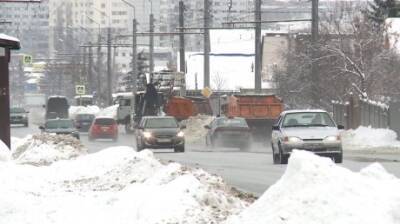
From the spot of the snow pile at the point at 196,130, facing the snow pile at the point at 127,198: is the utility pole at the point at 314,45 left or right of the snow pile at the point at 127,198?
left

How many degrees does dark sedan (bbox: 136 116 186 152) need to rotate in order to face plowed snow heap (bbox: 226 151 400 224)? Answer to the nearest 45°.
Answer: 0° — it already faces it

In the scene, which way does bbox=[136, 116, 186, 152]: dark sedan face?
toward the camera

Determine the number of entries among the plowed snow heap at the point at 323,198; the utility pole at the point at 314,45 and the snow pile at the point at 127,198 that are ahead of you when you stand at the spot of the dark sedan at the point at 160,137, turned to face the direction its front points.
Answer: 2

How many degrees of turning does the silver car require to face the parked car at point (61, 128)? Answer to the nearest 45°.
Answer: approximately 135° to its right

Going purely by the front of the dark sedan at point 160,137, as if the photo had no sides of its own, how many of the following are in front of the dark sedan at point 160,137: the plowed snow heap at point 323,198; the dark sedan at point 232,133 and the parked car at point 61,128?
1

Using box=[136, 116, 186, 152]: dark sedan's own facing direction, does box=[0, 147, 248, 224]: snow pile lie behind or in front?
in front

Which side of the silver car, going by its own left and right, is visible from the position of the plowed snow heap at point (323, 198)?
front

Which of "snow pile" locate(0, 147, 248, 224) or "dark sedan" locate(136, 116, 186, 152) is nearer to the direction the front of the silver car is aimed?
the snow pile

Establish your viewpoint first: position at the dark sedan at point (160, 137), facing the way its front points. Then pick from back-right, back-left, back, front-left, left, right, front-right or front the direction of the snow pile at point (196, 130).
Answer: back

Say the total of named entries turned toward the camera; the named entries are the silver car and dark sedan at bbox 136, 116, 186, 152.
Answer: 2

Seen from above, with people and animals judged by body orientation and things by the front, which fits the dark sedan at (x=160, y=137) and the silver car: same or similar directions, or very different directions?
same or similar directions

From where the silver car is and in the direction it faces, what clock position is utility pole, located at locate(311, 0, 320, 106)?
The utility pole is roughly at 6 o'clock from the silver car.

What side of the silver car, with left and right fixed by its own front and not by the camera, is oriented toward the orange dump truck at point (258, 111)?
back

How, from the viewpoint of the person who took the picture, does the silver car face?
facing the viewer

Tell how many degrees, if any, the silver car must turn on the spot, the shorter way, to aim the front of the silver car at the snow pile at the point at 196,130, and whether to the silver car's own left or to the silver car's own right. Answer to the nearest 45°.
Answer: approximately 180°

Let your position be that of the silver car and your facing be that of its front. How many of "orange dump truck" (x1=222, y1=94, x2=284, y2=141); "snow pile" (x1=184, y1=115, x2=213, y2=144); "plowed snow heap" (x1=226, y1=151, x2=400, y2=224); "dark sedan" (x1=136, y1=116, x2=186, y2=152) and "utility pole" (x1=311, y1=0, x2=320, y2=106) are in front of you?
1
